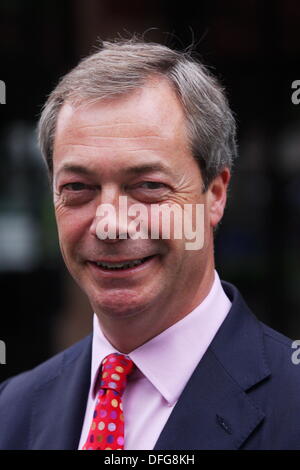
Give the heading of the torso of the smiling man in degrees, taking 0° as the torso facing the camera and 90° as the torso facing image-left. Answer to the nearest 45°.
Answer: approximately 45°
